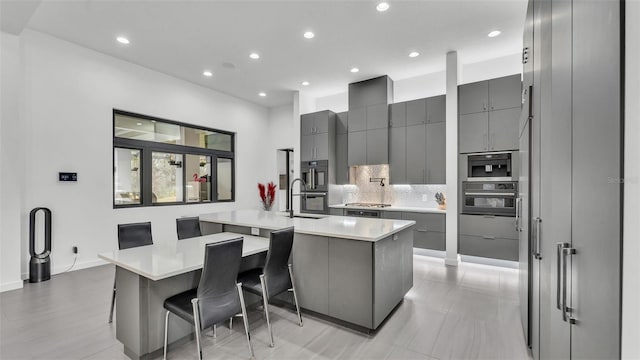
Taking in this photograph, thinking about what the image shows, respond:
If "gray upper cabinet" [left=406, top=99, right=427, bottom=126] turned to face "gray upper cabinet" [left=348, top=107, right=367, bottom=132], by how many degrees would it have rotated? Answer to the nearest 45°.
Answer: approximately 90° to its right

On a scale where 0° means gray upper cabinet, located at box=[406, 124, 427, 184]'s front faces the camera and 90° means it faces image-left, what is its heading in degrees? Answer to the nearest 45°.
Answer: approximately 0°

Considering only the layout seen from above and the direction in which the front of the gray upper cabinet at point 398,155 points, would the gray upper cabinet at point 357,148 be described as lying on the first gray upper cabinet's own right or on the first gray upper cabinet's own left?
on the first gray upper cabinet's own right
